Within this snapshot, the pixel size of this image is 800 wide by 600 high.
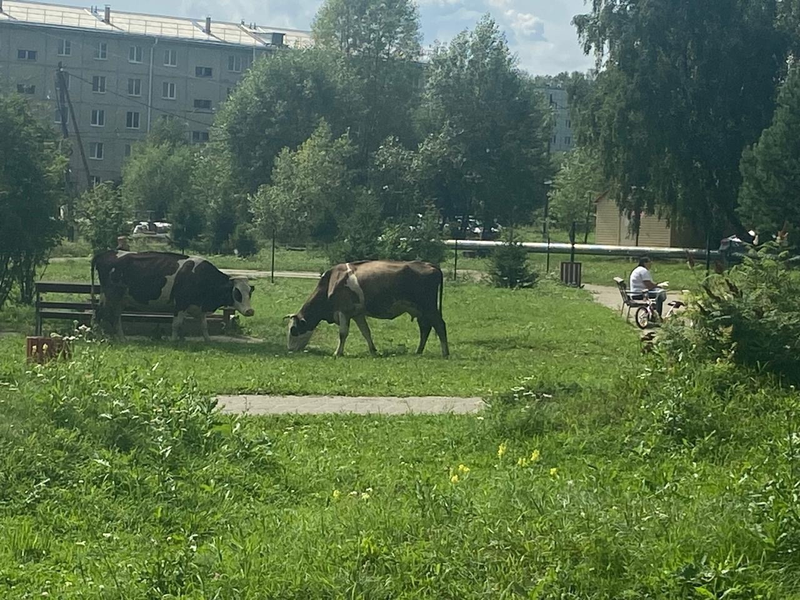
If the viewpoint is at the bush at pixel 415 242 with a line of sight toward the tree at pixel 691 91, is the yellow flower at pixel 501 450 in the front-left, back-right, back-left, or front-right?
back-right

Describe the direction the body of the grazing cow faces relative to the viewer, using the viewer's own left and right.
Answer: facing to the left of the viewer

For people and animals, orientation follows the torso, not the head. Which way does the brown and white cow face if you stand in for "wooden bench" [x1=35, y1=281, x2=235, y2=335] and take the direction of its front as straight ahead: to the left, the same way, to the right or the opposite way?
to the right

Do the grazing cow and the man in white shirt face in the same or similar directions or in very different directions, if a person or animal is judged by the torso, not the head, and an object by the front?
very different directions

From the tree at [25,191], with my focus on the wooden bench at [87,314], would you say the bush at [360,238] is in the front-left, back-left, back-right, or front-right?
back-left

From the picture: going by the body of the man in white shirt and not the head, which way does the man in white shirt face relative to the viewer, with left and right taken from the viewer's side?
facing to the right of the viewer
